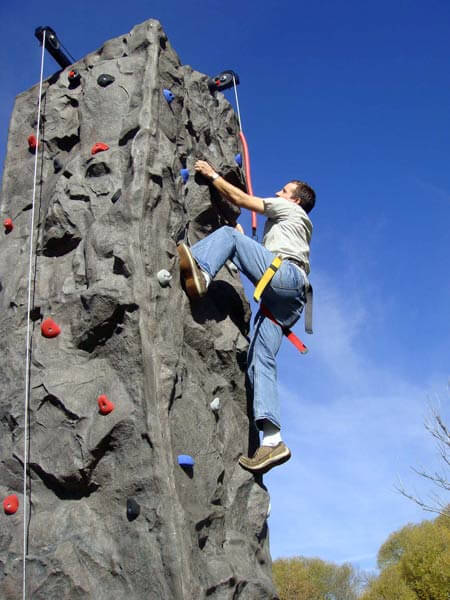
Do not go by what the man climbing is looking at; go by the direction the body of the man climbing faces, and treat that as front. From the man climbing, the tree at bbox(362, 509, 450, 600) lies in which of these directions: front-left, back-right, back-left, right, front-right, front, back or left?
right

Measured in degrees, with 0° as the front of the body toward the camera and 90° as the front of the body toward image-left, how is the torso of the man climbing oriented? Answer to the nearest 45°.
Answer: approximately 90°
